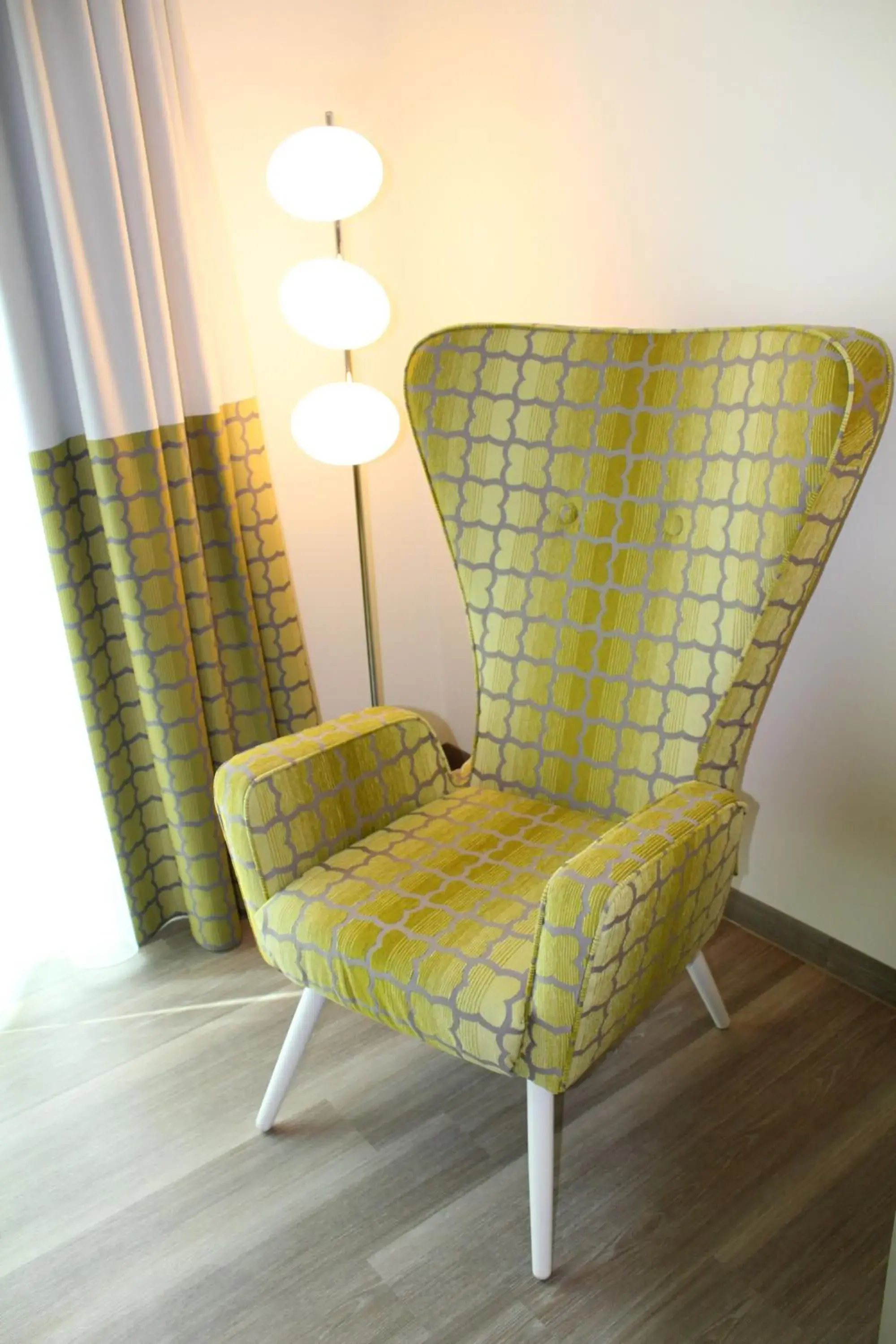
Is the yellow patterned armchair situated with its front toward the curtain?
no
